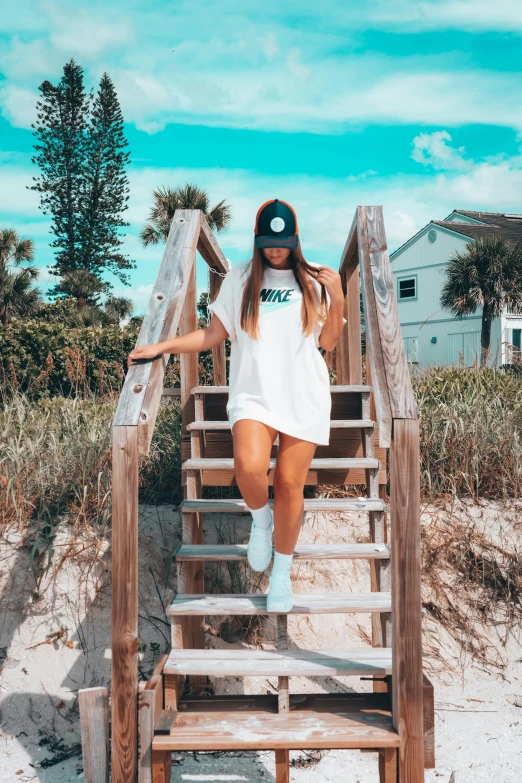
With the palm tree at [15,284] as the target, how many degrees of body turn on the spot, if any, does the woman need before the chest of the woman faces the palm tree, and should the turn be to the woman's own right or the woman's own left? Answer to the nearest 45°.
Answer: approximately 180°

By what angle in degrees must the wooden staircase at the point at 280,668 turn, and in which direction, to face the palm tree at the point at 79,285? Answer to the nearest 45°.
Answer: approximately 180°

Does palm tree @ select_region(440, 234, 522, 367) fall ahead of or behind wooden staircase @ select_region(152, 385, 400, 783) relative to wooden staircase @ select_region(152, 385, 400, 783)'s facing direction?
behind

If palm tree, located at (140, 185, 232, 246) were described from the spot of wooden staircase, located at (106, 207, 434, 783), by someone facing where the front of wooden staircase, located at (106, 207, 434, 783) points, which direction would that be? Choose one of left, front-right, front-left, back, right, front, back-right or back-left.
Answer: back

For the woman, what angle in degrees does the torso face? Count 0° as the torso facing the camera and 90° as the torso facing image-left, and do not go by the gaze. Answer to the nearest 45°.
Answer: approximately 0°

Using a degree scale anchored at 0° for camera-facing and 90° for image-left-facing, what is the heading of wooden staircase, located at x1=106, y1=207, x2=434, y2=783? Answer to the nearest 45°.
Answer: approximately 0°

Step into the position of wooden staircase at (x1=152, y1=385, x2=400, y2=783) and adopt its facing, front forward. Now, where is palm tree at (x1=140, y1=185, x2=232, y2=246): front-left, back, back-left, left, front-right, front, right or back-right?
back
